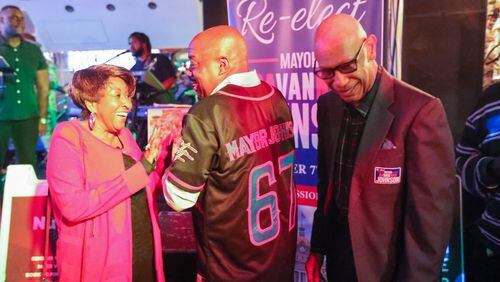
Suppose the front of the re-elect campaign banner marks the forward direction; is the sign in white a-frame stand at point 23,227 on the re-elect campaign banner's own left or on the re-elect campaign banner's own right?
on the re-elect campaign banner's own right

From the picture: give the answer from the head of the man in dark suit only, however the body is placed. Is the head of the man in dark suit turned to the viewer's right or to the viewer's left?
to the viewer's left

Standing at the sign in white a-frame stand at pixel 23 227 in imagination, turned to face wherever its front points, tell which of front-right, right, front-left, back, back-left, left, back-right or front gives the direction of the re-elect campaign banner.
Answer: left

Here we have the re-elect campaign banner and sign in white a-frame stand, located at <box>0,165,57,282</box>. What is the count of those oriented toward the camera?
2

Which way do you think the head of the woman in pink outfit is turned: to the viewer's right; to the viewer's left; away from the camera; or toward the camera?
to the viewer's right

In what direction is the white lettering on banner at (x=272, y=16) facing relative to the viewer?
toward the camera

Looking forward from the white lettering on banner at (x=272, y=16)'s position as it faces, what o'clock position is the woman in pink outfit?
The woman in pink outfit is roughly at 1 o'clock from the white lettering on banner.

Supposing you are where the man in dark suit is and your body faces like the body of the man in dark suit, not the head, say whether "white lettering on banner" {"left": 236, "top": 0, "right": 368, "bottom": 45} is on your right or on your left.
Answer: on your right

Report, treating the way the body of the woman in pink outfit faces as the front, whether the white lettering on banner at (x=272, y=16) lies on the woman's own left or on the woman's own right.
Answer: on the woman's own left

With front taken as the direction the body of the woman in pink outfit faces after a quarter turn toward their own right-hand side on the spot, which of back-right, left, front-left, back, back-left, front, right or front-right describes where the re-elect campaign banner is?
back

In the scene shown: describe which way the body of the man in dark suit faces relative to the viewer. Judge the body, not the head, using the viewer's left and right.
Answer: facing the viewer and to the left of the viewer

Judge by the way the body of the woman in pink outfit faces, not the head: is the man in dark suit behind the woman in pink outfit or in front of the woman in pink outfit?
in front

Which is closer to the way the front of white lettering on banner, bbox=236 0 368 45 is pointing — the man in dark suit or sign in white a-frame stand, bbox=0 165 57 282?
the man in dark suit

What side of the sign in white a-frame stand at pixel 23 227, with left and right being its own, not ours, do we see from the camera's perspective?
front
